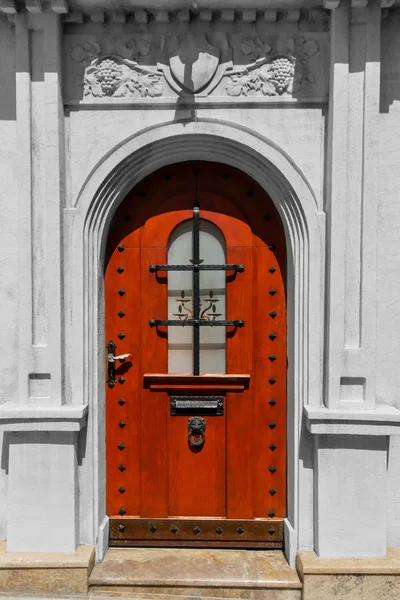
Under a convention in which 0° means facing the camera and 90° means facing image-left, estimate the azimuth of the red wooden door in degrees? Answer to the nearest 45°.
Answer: approximately 0°
